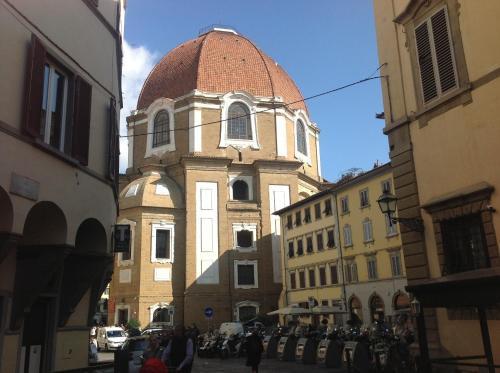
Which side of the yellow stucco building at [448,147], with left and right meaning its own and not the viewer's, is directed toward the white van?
right

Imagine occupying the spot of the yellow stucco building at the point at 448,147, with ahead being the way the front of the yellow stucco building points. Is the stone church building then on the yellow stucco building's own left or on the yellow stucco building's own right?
on the yellow stucco building's own right

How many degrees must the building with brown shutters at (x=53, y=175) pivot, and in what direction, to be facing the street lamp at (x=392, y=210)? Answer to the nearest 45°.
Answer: approximately 45° to its left

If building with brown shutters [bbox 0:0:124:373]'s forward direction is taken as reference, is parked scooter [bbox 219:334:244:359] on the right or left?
on its left

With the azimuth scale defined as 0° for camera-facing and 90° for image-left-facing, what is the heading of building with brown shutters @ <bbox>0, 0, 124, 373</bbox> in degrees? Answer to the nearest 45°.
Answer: approximately 315°

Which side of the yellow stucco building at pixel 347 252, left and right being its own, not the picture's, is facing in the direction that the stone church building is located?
right

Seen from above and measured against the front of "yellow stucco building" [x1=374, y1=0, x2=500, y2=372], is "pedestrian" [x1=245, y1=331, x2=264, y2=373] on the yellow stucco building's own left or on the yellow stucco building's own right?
on the yellow stucco building's own right

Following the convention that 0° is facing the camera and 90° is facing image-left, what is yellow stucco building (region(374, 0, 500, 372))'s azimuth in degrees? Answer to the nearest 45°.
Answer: approximately 45°

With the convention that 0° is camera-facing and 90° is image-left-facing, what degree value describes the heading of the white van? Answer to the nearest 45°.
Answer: approximately 315°
